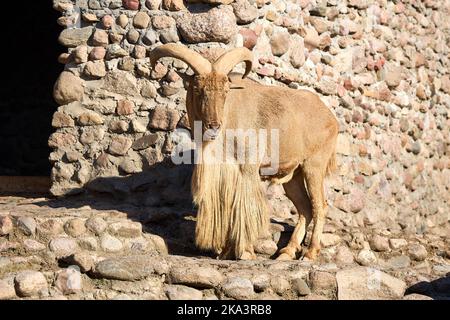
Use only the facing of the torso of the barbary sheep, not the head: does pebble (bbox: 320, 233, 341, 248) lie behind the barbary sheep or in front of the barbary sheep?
behind

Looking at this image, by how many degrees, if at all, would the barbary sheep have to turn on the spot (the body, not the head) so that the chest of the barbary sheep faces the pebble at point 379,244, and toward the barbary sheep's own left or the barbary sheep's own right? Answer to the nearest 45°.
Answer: approximately 180°

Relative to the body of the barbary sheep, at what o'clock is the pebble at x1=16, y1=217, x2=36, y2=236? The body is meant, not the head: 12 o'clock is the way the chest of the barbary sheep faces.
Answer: The pebble is roughly at 1 o'clock from the barbary sheep.

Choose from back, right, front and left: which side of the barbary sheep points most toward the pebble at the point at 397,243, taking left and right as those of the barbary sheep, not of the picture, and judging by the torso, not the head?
back

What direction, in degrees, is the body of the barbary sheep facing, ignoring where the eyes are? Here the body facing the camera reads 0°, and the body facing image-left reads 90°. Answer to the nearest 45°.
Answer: approximately 45°

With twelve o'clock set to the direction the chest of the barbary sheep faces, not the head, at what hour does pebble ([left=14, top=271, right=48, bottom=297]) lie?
The pebble is roughly at 12 o'clock from the barbary sheep.

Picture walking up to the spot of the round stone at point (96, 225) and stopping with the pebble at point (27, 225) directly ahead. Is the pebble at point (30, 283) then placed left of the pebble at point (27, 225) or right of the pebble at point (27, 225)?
left

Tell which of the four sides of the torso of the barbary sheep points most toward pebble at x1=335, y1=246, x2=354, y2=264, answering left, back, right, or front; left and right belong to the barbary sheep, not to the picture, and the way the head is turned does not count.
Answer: back

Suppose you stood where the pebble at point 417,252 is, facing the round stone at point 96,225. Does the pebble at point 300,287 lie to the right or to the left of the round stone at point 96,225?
left
